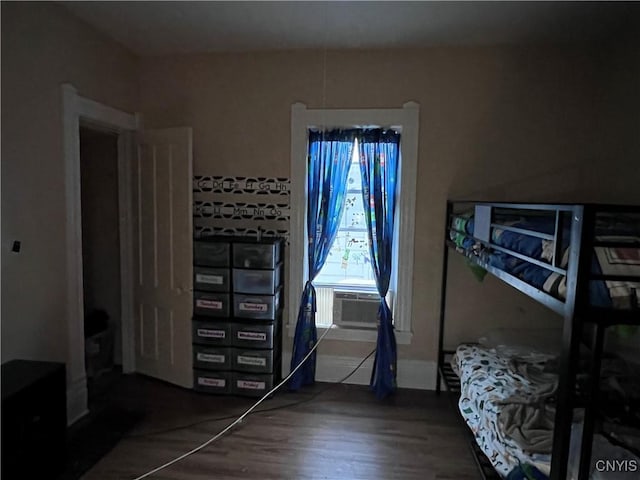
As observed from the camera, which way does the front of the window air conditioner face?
facing the viewer

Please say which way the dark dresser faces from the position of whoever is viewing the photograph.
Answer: facing the viewer and to the right of the viewer

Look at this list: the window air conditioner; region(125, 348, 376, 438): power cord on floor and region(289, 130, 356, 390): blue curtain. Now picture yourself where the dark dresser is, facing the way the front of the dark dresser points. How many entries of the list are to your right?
0

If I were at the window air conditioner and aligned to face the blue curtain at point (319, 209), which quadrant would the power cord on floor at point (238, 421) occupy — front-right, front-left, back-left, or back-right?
front-left

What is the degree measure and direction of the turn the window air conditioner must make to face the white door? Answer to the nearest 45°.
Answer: approximately 90° to its right

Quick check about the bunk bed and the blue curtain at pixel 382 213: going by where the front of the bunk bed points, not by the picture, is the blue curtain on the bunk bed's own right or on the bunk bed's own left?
on the bunk bed's own right

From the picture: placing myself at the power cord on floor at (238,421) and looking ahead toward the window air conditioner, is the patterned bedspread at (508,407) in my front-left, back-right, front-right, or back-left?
front-right

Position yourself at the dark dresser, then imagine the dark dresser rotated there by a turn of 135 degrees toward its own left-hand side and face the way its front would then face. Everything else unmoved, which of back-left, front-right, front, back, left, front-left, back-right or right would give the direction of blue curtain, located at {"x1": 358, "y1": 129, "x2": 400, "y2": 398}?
right

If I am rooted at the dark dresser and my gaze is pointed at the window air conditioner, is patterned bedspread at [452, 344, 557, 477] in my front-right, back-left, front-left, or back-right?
front-right

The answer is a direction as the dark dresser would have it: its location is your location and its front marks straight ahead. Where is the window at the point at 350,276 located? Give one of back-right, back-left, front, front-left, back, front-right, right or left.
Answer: front-left

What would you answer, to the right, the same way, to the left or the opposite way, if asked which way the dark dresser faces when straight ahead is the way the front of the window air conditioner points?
to the left

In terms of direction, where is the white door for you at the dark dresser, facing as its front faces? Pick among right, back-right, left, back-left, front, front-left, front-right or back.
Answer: left

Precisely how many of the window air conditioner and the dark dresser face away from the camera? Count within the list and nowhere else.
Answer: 0

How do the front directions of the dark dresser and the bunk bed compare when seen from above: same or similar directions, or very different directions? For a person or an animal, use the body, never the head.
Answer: very different directions

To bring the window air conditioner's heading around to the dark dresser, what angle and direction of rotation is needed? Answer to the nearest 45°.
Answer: approximately 45° to its right

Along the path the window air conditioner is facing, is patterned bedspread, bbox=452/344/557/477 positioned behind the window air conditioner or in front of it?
in front

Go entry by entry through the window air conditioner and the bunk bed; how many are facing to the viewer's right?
0
